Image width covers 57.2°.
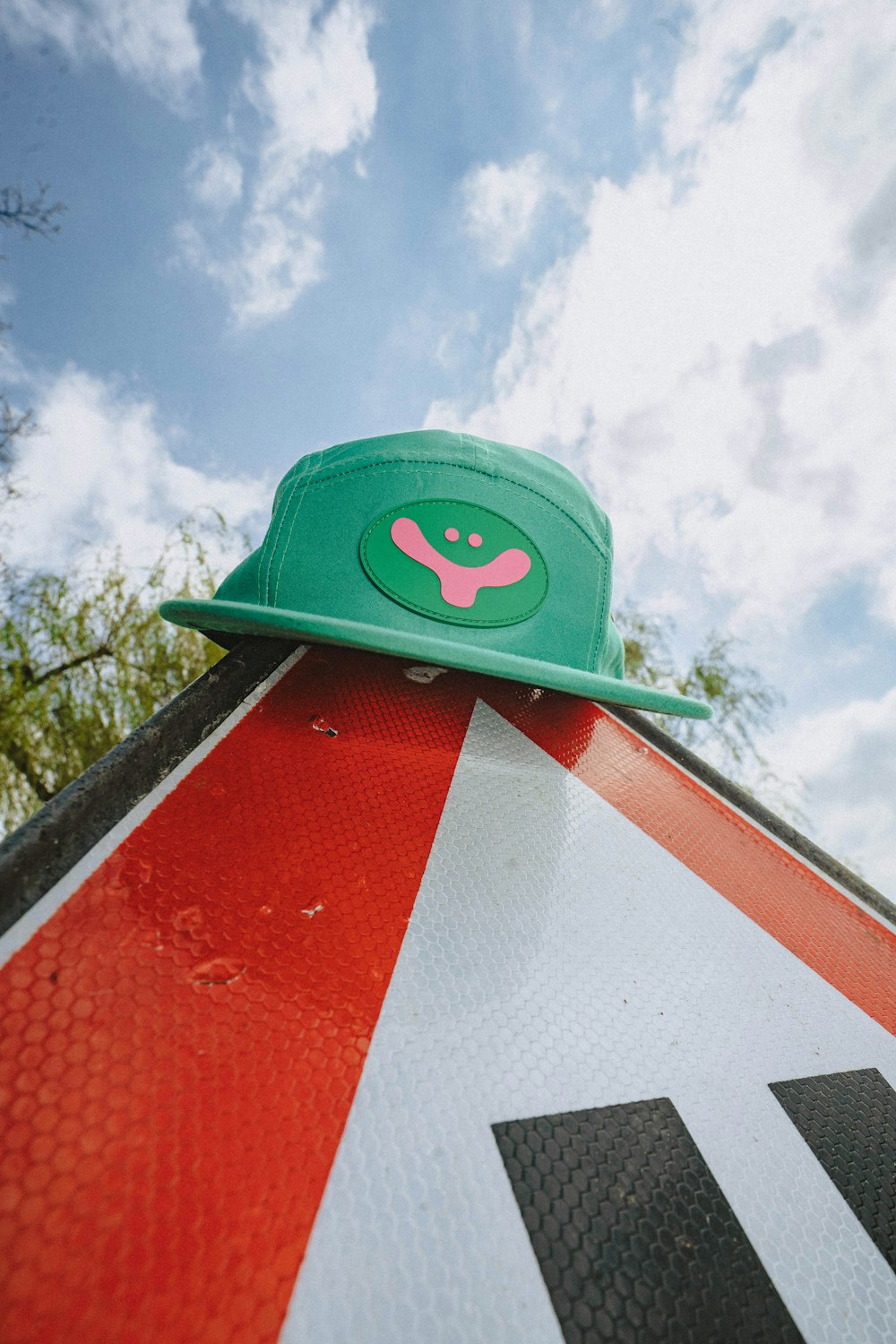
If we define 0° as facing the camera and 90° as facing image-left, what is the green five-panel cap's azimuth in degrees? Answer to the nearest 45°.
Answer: approximately 0°
